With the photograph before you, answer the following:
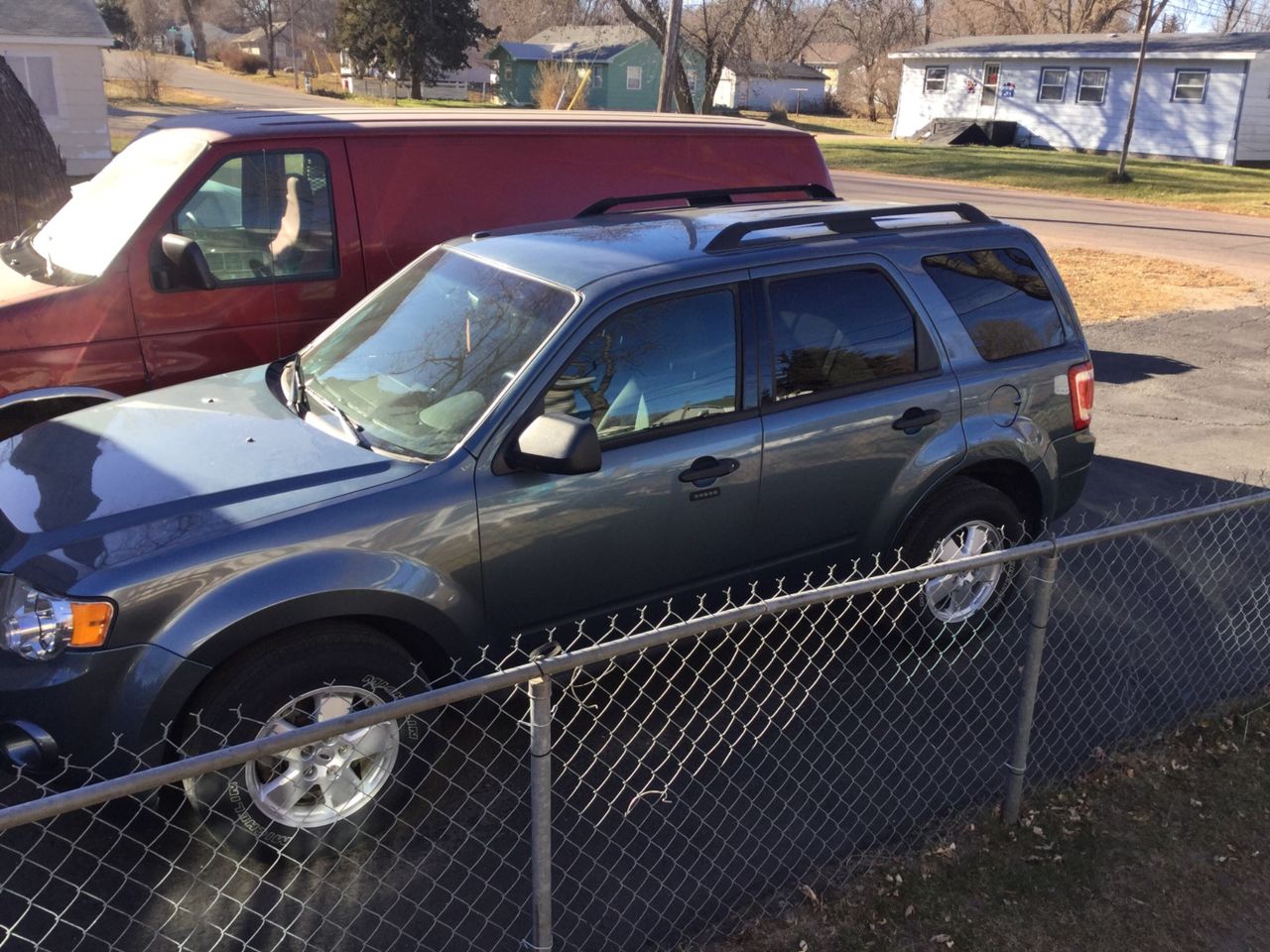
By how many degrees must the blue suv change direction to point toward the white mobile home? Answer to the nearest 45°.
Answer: approximately 180°

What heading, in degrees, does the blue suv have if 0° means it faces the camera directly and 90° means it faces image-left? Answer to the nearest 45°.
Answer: approximately 45°

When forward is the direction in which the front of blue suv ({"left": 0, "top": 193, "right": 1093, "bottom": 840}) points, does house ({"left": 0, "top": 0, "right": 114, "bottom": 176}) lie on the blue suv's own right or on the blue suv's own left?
on the blue suv's own right

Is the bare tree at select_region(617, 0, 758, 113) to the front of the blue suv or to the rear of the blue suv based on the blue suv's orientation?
to the rear

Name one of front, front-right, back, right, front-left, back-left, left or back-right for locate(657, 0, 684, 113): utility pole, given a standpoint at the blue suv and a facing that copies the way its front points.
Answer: back-right

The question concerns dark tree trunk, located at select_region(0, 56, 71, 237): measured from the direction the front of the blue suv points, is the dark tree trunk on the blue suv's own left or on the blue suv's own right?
on the blue suv's own right

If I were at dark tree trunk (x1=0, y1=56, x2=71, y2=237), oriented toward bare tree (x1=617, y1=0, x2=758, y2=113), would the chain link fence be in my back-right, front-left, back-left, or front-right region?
back-right

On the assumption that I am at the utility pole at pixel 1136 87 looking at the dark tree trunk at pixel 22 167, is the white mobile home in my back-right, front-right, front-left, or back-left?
back-right
